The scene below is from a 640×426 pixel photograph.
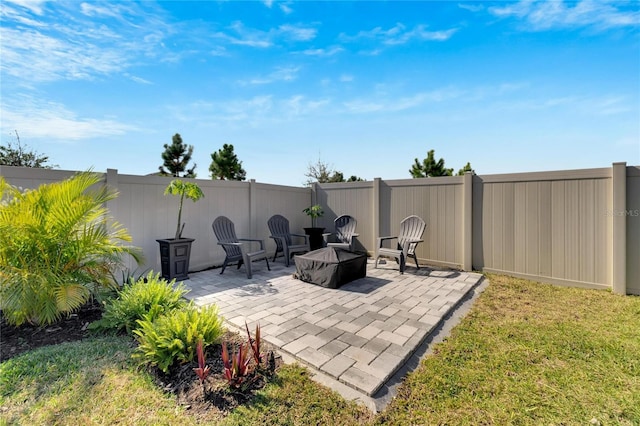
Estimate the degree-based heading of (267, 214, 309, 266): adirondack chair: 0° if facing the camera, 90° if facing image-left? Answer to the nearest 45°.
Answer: approximately 315°

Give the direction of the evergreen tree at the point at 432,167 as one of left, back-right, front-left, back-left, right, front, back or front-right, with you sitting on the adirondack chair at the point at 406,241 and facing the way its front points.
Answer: back-right

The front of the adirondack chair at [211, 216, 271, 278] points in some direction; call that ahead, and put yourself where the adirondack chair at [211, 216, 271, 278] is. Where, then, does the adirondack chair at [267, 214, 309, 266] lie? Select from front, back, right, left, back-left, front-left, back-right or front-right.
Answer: left

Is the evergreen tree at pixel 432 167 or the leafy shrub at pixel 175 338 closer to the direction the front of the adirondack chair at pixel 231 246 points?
the leafy shrub

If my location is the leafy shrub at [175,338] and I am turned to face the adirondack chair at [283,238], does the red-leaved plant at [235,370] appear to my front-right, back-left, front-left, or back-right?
back-right

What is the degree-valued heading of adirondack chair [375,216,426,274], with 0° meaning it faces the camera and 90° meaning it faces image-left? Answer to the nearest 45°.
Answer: approximately 45°

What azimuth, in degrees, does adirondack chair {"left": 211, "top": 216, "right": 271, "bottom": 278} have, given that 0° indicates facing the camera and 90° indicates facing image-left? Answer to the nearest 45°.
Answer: approximately 315°

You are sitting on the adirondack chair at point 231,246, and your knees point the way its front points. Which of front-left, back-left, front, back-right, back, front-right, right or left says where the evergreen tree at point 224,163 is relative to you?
back-left

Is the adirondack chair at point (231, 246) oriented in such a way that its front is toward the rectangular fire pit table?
yes

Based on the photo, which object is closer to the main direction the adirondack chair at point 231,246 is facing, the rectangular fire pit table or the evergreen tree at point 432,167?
the rectangular fire pit table

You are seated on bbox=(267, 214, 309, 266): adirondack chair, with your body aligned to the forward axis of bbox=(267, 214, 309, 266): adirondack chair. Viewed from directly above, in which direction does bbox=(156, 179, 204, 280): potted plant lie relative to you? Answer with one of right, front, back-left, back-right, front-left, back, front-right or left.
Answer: right
